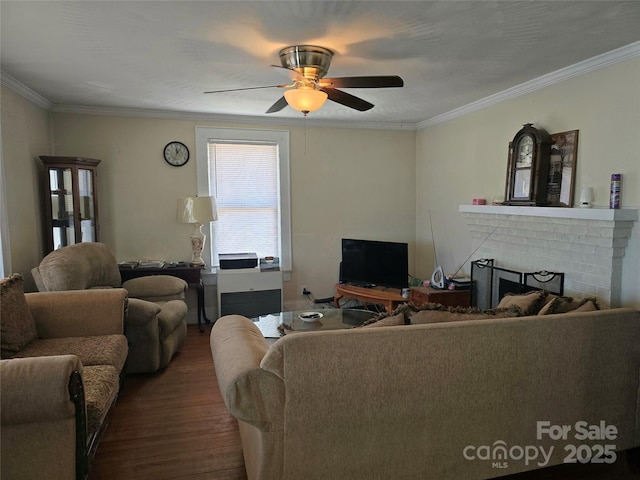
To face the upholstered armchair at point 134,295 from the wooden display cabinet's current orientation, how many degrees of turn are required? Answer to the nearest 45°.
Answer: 0° — it already faces it

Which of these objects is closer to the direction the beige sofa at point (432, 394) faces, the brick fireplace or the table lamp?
the table lamp

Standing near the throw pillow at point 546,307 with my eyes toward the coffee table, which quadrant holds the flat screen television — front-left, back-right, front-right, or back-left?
front-right

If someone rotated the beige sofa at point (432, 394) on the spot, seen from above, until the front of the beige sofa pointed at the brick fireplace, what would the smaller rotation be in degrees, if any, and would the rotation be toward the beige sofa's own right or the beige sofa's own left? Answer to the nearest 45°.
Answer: approximately 90° to the beige sofa's own right

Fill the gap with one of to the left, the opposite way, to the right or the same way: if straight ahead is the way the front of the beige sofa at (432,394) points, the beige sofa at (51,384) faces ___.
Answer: to the right

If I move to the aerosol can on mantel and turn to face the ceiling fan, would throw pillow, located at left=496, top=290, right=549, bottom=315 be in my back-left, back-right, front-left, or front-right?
front-left

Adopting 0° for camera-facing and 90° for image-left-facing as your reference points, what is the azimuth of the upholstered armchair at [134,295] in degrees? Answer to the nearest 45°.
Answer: approximately 315°

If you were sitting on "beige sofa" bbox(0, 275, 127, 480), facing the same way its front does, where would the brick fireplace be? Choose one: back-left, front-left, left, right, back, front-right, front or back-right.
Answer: front

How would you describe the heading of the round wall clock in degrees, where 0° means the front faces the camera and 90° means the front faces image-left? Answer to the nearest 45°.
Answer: approximately 0°

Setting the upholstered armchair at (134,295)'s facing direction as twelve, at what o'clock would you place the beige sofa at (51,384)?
The beige sofa is roughly at 2 o'clock from the upholstered armchair.

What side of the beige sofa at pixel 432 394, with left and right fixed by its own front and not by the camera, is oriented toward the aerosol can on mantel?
right

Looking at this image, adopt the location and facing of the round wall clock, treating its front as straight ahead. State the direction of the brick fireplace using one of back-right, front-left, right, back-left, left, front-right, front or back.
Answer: front-left

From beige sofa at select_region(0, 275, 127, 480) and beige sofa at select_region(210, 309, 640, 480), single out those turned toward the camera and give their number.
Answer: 0

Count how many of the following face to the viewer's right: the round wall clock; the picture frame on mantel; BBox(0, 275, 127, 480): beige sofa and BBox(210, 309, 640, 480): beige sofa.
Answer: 1

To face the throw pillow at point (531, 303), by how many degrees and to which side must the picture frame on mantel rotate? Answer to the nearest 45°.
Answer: approximately 45° to its left

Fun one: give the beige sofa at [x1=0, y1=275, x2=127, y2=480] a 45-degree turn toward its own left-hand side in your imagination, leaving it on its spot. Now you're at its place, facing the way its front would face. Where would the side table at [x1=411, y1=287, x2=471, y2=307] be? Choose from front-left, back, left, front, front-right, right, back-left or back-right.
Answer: front-right

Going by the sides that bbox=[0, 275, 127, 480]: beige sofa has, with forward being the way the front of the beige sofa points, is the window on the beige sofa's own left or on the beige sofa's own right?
on the beige sofa's own left

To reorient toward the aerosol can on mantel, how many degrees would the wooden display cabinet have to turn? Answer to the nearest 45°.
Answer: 0° — it already faces it

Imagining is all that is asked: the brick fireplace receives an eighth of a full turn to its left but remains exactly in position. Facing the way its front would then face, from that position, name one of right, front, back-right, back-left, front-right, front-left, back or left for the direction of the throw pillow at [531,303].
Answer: front
